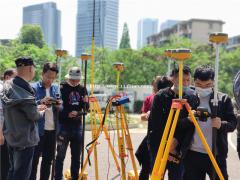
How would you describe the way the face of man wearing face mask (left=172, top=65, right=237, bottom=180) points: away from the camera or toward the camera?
toward the camera

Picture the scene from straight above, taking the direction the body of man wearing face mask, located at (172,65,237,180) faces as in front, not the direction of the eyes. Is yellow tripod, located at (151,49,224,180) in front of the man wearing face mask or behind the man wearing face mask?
in front

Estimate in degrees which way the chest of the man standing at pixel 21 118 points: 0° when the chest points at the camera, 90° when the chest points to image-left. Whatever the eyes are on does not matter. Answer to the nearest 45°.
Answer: approximately 225°

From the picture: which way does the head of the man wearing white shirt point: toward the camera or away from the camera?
toward the camera

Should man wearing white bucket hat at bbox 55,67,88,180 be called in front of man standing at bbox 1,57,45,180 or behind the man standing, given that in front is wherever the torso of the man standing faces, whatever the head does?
in front

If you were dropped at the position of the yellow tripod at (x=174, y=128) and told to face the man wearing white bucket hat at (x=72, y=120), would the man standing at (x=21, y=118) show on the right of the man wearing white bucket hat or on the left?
left

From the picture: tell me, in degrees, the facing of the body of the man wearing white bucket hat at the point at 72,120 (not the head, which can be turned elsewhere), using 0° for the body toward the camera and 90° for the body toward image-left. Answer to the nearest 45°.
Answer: approximately 0°

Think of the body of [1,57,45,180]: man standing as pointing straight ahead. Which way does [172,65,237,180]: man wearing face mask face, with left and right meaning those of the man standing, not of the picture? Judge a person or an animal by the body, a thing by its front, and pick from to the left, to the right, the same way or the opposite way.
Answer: the opposite way

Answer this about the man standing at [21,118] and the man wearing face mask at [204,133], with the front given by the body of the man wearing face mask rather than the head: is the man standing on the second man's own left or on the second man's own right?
on the second man's own right

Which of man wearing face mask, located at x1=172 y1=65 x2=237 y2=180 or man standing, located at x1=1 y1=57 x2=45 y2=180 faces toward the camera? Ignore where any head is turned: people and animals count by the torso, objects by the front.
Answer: the man wearing face mask
